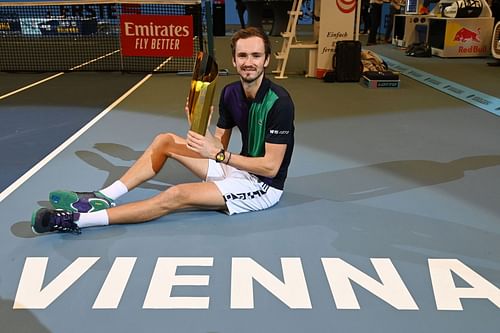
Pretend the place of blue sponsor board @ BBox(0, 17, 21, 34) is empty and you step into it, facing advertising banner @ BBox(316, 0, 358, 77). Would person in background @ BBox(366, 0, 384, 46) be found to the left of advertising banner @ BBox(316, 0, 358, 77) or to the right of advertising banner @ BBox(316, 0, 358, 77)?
left

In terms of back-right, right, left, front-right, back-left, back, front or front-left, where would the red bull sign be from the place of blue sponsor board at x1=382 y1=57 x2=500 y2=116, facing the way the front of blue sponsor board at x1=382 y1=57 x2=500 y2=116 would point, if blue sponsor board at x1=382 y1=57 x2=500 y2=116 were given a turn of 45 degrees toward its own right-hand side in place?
right

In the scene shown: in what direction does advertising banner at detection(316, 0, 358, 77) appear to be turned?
toward the camera

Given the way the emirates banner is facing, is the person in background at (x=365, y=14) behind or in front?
behind

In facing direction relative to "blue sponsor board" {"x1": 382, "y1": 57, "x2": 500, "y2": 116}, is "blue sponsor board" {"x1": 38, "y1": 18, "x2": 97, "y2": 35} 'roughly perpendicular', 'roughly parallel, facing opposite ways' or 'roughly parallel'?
roughly perpendicular

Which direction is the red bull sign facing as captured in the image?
toward the camera

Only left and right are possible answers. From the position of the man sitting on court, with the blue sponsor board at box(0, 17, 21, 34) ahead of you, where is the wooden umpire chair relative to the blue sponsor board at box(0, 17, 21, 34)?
right

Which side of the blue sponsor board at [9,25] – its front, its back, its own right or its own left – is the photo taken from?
front

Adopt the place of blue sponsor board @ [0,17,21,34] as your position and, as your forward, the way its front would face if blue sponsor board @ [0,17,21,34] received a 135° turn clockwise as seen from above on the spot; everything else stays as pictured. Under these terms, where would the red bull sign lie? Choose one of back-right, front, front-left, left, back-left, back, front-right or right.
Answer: back

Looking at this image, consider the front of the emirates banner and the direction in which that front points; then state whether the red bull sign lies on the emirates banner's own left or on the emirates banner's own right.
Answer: on the emirates banner's own left

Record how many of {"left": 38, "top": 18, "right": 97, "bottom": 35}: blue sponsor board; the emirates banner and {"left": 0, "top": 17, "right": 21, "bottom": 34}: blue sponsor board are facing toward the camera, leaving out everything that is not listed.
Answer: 3

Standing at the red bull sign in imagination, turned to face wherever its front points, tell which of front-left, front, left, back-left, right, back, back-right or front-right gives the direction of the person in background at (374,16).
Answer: back-right

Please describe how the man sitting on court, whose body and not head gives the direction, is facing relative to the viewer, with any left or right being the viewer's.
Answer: facing the viewer and to the left of the viewer
